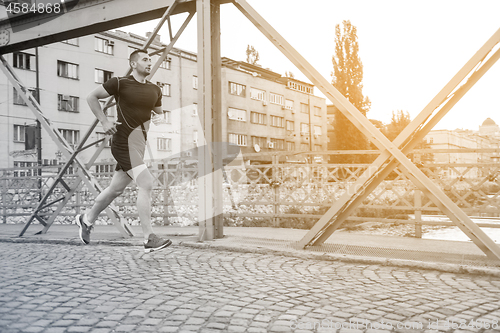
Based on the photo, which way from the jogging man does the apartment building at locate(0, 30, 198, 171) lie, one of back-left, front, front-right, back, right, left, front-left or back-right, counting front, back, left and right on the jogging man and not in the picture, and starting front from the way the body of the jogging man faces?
back-left

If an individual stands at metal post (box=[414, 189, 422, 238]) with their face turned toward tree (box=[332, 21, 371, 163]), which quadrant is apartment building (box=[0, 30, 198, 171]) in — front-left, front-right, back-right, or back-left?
front-left

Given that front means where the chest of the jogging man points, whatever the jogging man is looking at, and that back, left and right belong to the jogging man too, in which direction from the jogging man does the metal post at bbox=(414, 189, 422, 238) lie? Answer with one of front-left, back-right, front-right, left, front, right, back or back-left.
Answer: front-left

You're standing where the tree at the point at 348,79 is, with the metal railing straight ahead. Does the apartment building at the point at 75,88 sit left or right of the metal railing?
right

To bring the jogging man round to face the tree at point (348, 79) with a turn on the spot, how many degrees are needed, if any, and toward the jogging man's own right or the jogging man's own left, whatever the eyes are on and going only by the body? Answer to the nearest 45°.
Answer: approximately 90° to the jogging man's own left

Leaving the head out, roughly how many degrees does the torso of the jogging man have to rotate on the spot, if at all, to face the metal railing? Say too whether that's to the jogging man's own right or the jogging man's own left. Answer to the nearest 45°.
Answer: approximately 90° to the jogging man's own left
